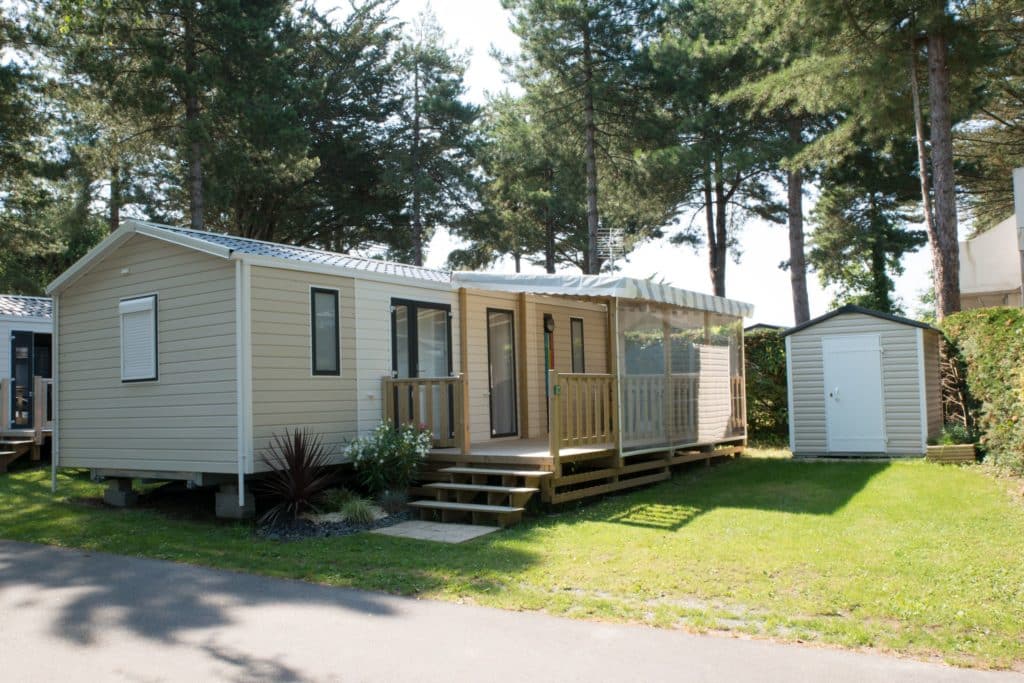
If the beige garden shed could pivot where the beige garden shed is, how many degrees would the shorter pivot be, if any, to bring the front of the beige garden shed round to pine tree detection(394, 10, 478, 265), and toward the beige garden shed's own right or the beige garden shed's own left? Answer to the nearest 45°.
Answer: approximately 135° to the beige garden shed's own right

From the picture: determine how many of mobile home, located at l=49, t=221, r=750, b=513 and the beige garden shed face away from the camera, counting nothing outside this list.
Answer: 0

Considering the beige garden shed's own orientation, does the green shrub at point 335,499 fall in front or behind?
in front

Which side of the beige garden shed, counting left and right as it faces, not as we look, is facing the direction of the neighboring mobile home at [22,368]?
right

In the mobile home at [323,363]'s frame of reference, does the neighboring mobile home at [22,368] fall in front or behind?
behind

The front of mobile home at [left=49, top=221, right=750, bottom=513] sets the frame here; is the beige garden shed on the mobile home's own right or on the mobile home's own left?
on the mobile home's own left

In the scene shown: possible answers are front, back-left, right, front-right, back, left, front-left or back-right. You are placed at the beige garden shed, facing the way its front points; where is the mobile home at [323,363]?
front-right

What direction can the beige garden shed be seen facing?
toward the camera

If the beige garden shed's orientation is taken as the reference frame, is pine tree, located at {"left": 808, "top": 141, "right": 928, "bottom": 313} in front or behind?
behind

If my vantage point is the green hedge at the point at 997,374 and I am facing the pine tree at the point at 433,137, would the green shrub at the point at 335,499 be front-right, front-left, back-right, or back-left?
front-left

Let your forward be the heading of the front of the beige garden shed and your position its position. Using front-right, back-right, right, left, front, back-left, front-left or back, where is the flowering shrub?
front-right

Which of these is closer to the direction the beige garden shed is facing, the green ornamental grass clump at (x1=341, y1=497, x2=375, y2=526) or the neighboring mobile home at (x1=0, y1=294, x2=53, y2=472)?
the green ornamental grass clump

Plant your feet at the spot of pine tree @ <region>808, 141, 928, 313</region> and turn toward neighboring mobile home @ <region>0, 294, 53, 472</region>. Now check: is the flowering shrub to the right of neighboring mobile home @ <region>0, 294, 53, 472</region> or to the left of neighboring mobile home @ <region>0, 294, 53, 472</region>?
left

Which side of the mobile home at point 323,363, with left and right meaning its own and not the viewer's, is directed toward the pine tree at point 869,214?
left
